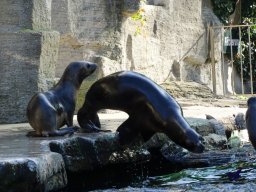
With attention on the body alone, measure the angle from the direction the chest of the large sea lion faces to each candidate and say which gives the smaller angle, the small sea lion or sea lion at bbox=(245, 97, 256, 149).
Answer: the sea lion

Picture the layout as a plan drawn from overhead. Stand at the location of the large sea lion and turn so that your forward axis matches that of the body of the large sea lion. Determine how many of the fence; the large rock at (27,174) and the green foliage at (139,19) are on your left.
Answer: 2

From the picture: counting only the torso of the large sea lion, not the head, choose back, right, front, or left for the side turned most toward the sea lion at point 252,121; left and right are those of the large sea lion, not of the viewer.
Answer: front

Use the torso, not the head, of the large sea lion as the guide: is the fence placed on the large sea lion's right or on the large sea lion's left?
on the large sea lion's left

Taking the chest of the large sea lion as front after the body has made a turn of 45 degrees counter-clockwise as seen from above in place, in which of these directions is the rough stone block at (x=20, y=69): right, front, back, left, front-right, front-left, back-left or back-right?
left

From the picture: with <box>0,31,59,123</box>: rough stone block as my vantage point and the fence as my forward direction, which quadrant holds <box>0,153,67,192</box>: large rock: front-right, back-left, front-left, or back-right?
back-right

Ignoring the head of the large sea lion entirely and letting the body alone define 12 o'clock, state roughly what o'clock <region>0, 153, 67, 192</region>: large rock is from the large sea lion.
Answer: The large rock is roughly at 4 o'clock from the large sea lion.

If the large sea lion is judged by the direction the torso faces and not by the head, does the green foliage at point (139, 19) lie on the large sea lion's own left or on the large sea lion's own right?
on the large sea lion's own left

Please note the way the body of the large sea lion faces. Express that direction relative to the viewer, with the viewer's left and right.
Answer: facing to the right of the viewer

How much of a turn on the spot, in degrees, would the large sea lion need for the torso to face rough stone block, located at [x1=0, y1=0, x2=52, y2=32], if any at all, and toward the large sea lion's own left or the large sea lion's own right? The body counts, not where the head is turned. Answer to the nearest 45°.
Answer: approximately 135° to the large sea lion's own left

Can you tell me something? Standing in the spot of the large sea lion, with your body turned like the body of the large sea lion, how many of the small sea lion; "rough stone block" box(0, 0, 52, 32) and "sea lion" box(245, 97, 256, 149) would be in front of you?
1
